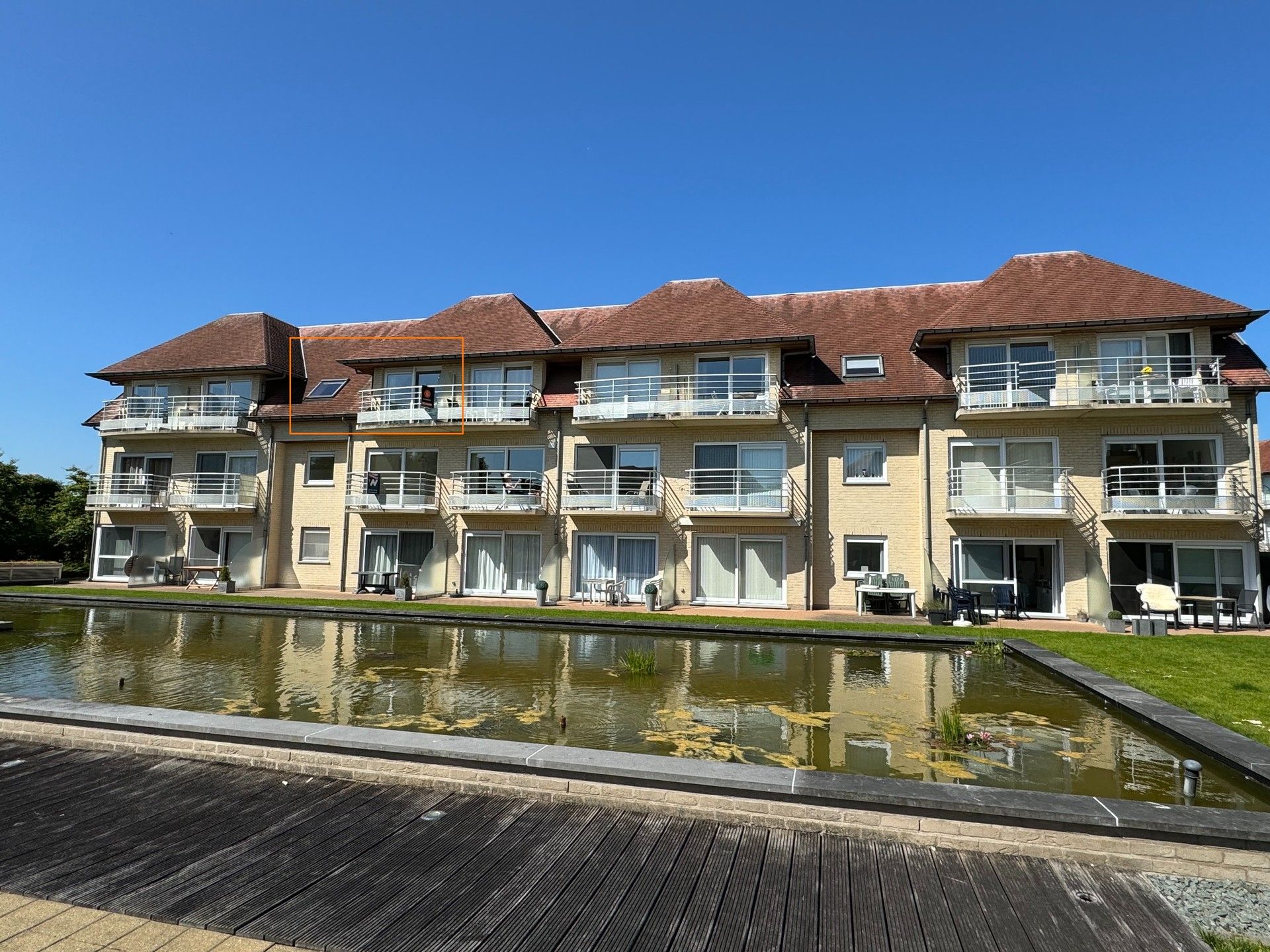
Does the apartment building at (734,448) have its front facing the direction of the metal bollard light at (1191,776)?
yes

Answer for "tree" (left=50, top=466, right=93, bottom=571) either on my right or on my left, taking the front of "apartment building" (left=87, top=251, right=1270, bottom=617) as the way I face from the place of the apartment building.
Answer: on my right

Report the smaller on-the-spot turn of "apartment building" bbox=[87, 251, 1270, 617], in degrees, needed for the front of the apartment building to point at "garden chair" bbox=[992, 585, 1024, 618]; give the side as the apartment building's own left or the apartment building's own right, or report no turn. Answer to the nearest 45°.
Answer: approximately 90° to the apartment building's own left

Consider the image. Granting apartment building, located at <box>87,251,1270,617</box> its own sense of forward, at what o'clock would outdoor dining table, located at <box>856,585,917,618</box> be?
The outdoor dining table is roughly at 10 o'clock from the apartment building.

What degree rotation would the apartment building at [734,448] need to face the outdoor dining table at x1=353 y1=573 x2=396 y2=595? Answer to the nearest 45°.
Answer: approximately 90° to its right

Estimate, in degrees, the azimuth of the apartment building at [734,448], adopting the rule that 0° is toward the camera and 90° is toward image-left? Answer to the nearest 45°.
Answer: approximately 0°

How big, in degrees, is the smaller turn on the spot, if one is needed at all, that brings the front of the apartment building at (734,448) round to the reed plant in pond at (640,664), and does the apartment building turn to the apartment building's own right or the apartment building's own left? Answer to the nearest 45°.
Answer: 0° — it already faces it

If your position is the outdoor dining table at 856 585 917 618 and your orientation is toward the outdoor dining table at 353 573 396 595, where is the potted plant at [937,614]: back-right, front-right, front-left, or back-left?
back-left

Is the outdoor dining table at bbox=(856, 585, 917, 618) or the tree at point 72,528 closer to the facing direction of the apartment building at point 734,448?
the outdoor dining table
